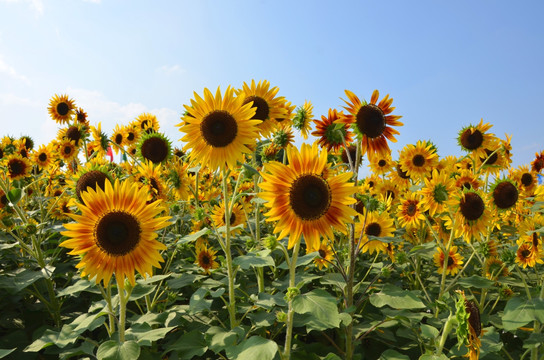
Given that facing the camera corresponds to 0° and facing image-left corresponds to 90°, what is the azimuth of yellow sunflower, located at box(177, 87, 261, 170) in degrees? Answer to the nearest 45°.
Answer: approximately 0°

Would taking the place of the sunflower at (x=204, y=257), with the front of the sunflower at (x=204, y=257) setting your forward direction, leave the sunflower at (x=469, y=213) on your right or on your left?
on your left

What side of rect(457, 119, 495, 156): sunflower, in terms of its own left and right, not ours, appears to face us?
front

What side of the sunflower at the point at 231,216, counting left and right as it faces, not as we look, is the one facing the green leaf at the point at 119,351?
front

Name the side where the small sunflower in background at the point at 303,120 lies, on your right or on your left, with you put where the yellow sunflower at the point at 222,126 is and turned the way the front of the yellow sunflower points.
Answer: on your left

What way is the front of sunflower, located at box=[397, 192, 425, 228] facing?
toward the camera

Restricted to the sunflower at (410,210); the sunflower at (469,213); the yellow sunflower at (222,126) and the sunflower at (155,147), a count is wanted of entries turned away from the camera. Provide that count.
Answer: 0

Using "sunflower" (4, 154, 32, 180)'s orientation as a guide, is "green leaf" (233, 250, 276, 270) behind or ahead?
ahead

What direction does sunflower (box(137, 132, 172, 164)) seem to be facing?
toward the camera

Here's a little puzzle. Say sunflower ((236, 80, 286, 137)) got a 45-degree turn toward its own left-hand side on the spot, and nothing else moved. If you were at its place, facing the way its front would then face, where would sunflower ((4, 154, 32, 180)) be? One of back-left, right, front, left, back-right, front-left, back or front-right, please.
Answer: back

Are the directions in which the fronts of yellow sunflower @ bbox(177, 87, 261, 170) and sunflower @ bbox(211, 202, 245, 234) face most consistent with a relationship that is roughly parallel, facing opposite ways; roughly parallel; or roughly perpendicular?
roughly parallel

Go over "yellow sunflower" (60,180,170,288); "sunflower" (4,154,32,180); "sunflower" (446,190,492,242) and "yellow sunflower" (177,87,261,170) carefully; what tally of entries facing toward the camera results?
4
